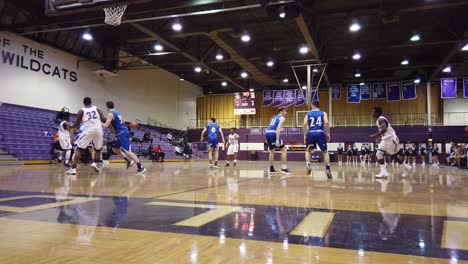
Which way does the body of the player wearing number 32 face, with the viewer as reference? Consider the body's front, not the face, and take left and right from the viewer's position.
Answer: facing away from the viewer

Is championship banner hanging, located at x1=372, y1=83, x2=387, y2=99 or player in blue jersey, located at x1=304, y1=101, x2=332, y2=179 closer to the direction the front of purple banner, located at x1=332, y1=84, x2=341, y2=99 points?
the player in blue jersey

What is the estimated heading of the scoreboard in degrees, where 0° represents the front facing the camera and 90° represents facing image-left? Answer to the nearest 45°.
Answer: approximately 0°

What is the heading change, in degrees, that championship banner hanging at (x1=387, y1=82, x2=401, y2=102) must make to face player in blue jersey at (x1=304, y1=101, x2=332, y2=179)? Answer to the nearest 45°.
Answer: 0° — it already faces them

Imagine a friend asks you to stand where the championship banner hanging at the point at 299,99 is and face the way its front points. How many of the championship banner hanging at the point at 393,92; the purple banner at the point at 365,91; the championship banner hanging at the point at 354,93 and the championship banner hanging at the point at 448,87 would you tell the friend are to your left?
4

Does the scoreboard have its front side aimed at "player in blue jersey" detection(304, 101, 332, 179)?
yes

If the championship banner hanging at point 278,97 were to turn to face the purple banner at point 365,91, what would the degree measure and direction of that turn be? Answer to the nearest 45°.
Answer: approximately 90° to its left
